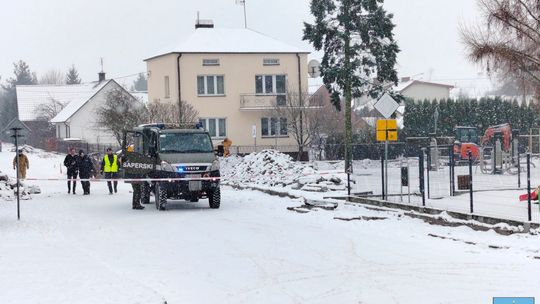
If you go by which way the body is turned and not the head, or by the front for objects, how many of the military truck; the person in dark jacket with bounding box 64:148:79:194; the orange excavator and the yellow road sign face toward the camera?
3

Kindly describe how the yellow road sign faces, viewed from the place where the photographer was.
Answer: facing the viewer

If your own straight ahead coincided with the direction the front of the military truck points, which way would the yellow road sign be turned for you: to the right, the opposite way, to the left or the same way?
the same way

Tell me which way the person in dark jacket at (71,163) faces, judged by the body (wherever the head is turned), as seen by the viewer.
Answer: toward the camera

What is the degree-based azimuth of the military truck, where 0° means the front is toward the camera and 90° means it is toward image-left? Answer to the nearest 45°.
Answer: approximately 0°

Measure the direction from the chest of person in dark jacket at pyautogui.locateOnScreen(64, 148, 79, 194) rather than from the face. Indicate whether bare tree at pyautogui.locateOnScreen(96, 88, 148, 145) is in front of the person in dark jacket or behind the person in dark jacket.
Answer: behind

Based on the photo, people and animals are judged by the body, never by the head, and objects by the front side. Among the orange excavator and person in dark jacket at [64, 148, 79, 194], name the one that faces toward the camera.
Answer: the person in dark jacket

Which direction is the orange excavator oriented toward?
to the viewer's right

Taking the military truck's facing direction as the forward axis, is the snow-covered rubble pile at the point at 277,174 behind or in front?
behind

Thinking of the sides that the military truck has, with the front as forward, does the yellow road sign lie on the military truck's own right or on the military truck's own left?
on the military truck's own left
